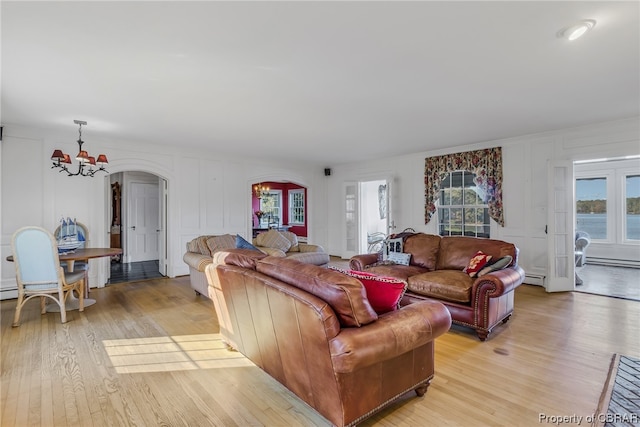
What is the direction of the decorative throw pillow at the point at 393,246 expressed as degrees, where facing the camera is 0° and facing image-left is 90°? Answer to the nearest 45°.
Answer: approximately 0°

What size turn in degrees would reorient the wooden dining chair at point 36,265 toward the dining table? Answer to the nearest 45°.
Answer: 0° — it already faces it

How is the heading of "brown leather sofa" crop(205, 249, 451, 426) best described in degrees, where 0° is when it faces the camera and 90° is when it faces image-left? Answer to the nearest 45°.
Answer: approximately 225°

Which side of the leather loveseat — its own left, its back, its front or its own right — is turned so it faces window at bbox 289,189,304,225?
right

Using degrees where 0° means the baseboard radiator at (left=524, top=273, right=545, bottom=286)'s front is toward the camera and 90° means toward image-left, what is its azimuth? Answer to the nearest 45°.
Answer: approximately 45°

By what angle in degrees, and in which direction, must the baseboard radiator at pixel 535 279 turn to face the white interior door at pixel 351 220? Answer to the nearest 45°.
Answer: approximately 45° to its right

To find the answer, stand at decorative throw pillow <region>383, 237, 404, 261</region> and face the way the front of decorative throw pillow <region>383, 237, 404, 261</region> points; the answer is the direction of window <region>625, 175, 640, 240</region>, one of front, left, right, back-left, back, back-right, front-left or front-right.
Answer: back-left

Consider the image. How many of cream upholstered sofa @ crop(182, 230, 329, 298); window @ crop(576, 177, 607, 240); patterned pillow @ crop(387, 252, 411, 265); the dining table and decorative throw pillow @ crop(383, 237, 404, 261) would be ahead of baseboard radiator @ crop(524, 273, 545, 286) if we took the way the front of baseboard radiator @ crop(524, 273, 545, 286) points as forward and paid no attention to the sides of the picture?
4

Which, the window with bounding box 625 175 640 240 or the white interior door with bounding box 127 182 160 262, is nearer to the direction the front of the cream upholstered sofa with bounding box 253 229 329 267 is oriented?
the window

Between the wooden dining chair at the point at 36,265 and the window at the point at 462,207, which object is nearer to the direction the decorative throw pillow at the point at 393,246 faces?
the wooden dining chair

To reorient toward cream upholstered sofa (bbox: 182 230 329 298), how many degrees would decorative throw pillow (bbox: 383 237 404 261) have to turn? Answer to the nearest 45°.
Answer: approximately 90° to its right

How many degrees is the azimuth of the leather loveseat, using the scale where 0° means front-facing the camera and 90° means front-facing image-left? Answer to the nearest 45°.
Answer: approximately 45°

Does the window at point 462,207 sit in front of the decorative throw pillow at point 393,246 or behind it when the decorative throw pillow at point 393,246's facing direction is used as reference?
behind

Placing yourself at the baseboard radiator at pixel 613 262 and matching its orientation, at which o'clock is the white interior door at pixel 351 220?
The white interior door is roughly at 2 o'clock from the baseboard radiator.

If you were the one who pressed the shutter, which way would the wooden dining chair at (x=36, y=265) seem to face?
facing away from the viewer and to the right of the viewer
